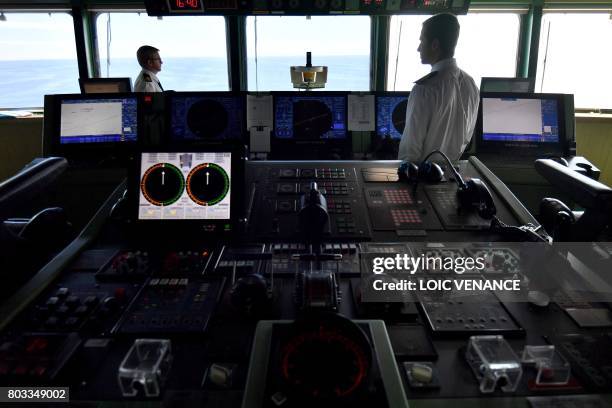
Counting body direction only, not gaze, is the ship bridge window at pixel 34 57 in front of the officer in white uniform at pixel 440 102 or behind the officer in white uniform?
in front

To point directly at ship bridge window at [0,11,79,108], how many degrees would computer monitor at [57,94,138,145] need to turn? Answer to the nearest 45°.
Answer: approximately 180°

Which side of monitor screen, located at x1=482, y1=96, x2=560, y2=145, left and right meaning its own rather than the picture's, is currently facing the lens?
front

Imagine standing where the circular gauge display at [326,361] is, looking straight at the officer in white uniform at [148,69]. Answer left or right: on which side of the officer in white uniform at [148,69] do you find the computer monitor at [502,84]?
right

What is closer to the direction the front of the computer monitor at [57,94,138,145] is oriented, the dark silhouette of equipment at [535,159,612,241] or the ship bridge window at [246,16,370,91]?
the dark silhouette of equipment

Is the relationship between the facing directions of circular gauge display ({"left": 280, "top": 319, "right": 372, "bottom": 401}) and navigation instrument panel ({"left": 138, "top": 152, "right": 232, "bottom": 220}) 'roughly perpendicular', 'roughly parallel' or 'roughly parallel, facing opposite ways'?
roughly parallel

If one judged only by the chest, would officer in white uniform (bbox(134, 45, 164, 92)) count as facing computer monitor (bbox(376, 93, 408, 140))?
no

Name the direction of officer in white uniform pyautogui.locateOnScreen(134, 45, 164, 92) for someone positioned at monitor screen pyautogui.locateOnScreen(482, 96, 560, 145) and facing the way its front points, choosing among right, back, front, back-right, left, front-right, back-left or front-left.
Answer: right

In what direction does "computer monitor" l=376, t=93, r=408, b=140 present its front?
toward the camera

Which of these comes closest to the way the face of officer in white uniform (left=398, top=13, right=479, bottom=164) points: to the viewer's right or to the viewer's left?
to the viewer's left

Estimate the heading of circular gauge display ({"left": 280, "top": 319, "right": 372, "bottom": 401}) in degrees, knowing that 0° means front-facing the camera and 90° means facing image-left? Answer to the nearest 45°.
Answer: approximately 0°

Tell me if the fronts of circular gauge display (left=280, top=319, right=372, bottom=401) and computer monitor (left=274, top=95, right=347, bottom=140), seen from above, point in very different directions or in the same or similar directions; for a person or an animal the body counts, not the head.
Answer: same or similar directions

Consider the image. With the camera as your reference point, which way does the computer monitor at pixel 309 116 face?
facing the viewer

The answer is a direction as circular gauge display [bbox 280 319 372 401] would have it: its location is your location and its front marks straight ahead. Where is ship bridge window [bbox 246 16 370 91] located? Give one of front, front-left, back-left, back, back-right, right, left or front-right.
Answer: back
